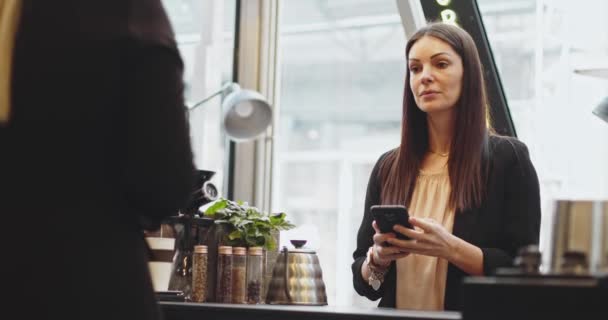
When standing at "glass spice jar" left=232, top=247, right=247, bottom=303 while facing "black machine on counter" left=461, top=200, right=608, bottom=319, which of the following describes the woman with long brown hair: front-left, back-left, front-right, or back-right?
front-left

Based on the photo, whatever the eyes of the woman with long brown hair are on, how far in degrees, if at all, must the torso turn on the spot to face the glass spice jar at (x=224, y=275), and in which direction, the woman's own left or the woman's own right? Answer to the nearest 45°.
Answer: approximately 45° to the woman's own right

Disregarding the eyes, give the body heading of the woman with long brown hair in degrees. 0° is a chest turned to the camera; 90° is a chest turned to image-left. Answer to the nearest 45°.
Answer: approximately 45°

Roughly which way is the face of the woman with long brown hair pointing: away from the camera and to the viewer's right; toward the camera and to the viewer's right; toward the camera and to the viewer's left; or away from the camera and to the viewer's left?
toward the camera and to the viewer's left

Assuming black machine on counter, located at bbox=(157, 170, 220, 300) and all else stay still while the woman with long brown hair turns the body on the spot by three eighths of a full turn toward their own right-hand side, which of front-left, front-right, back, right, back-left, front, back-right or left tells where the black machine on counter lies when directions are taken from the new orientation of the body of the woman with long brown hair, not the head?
left

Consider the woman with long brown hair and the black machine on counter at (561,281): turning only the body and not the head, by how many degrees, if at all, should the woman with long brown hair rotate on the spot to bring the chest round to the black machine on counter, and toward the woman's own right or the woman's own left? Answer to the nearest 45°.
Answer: approximately 45° to the woman's own left

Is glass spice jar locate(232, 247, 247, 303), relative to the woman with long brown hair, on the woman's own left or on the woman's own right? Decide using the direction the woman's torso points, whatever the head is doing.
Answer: on the woman's own right

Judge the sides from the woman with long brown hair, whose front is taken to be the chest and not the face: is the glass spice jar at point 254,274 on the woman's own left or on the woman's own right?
on the woman's own right

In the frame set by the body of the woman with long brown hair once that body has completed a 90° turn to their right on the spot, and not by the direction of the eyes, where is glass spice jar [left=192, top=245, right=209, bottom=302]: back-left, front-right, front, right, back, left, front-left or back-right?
front-left
